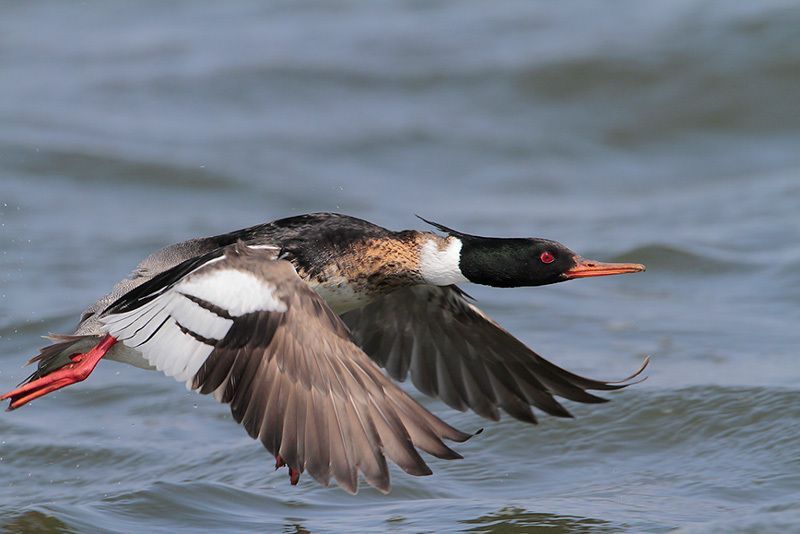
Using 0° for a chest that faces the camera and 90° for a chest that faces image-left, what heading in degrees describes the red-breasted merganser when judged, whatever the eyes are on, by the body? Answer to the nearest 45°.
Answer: approximately 270°
